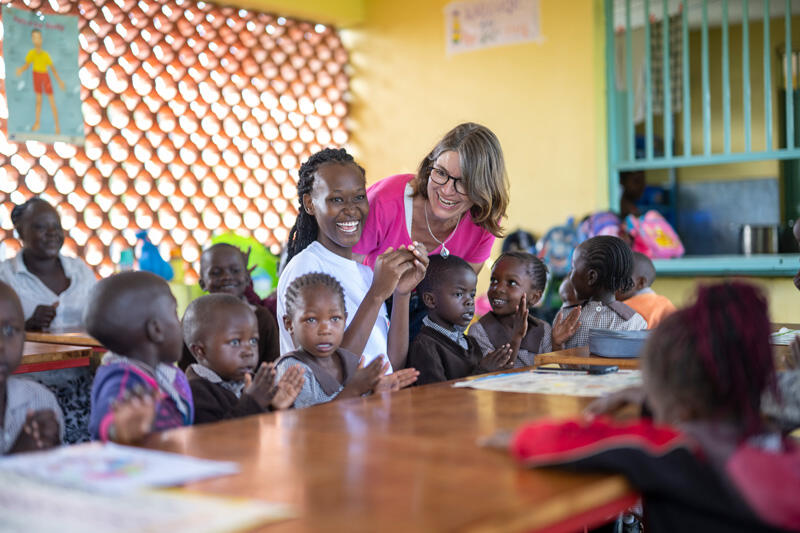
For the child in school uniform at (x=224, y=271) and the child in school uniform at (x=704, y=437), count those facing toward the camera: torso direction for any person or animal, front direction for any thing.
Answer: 1

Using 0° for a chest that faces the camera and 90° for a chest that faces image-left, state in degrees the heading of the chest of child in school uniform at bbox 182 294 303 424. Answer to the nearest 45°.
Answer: approximately 315°

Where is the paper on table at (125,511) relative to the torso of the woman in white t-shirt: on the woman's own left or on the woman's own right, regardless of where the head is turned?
on the woman's own right

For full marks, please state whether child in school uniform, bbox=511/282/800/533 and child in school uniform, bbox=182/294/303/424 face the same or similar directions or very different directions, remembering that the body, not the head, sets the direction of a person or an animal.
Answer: very different directions

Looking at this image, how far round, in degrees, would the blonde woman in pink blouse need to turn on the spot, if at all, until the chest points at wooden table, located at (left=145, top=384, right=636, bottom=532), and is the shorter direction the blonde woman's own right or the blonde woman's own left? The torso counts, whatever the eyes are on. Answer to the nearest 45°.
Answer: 0° — they already face it
